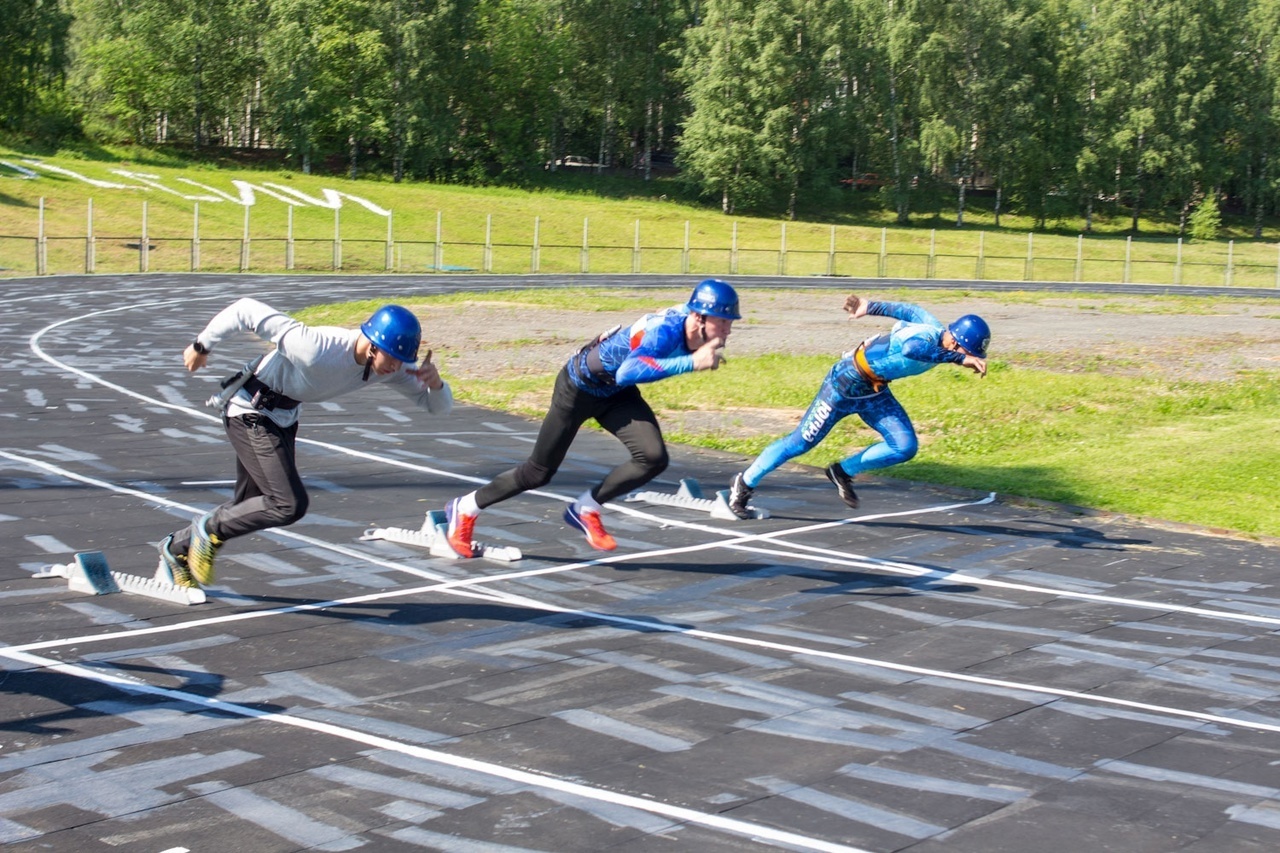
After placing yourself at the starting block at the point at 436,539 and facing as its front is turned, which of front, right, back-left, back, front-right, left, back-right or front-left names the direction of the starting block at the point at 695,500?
front-left

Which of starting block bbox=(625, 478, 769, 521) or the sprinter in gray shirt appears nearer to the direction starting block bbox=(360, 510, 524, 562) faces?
the starting block

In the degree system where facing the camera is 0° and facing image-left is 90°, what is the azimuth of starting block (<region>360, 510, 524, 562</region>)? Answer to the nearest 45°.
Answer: approximately 270°

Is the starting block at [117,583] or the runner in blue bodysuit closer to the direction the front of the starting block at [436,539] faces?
the runner in blue bodysuit
